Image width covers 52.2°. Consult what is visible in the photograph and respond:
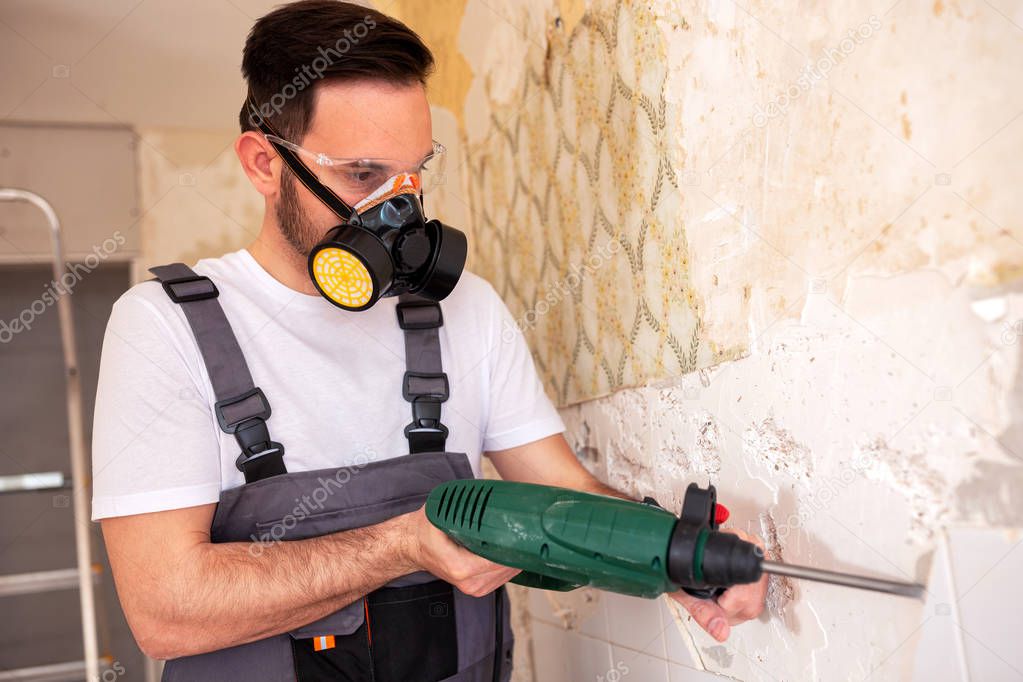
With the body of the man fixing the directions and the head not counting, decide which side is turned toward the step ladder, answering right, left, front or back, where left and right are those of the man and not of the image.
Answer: back

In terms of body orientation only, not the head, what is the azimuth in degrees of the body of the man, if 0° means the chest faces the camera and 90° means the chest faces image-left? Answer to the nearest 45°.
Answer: approximately 315°
